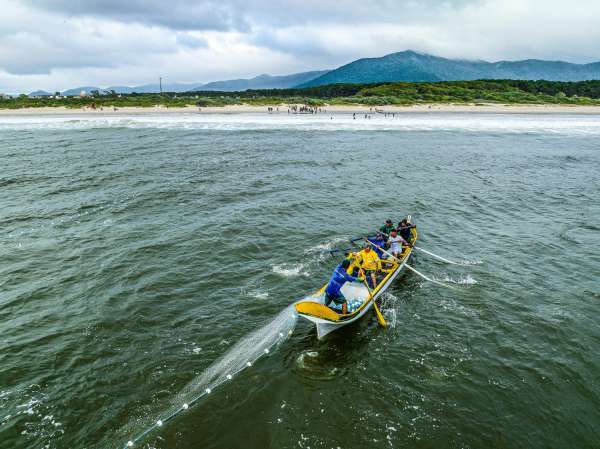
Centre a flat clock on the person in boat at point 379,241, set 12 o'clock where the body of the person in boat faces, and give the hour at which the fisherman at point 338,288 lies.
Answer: The fisherman is roughly at 11 o'clock from the person in boat.

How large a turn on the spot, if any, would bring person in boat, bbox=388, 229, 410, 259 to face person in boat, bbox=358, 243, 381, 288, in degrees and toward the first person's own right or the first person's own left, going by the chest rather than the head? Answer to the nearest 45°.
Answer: approximately 45° to the first person's own left

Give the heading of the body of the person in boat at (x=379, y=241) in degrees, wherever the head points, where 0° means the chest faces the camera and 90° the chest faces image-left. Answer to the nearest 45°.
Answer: approximately 45°

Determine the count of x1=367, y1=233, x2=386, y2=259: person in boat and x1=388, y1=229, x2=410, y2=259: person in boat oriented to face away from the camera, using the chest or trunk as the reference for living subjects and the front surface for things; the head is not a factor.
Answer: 0

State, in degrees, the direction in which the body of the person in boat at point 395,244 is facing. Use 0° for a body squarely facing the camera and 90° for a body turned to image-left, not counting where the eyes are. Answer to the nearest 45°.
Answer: approximately 45°

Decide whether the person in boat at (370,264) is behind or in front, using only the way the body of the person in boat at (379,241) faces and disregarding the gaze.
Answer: in front

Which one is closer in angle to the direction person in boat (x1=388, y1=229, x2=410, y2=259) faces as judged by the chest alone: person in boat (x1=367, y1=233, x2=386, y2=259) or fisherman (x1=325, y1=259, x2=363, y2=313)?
the fisherman

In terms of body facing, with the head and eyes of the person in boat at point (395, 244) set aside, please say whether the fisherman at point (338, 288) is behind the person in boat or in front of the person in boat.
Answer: in front

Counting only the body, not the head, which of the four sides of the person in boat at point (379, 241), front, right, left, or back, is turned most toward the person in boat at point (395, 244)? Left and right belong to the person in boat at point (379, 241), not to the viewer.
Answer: left
